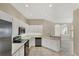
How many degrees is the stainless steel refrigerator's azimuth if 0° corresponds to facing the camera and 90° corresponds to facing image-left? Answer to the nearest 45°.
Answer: approximately 315°
